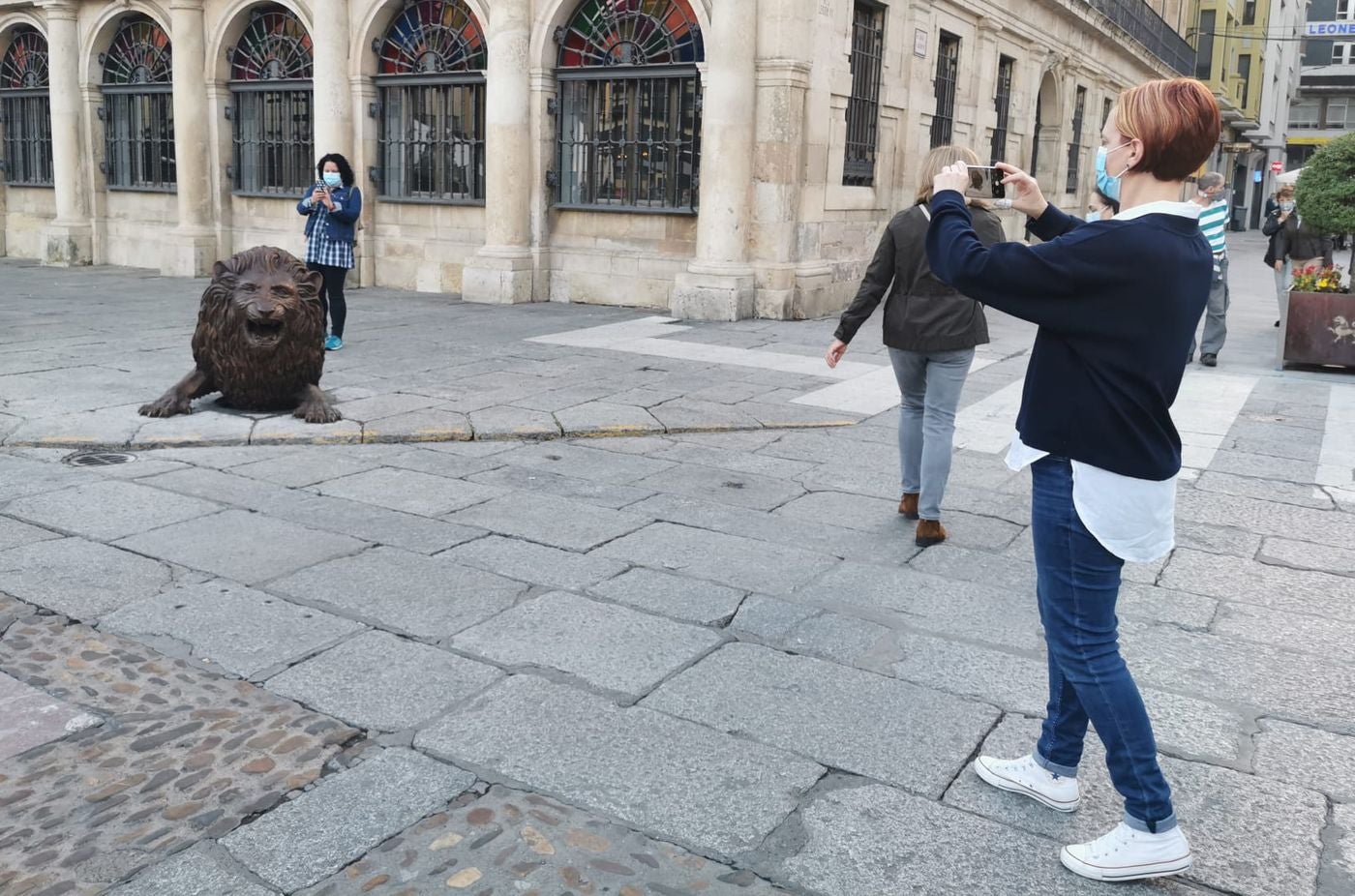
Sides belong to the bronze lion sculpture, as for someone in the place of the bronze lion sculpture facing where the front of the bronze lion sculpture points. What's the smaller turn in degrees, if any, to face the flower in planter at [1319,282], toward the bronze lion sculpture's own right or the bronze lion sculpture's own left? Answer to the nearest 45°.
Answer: approximately 90° to the bronze lion sculpture's own left

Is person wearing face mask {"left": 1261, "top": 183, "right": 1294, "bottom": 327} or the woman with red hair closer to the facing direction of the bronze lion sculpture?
the woman with red hair

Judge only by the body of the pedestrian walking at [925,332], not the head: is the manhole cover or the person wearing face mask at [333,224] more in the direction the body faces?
the person wearing face mask

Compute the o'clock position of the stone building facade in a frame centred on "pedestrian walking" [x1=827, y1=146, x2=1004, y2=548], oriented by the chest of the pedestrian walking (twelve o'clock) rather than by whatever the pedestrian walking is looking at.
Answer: The stone building facade is roughly at 11 o'clock from the pedestrian walking.

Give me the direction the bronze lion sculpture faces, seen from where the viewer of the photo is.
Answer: facing the viewer

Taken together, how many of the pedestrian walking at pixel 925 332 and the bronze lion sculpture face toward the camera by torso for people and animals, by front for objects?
1

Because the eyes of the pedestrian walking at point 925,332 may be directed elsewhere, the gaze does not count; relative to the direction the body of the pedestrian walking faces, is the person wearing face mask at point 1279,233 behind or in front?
in front

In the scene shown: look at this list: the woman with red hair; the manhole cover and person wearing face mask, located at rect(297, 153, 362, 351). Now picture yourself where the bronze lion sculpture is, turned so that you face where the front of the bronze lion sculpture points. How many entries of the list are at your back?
1

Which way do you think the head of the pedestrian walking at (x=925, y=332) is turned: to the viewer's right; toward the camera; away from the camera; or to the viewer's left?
away from the camera

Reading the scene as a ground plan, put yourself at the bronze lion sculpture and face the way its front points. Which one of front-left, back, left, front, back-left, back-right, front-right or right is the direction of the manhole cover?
front-right

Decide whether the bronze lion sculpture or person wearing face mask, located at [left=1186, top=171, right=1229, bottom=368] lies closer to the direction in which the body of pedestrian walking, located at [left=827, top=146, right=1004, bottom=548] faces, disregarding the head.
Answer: the person wearing face mask

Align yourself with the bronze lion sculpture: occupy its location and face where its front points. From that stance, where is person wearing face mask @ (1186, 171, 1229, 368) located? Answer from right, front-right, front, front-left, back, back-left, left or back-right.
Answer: left

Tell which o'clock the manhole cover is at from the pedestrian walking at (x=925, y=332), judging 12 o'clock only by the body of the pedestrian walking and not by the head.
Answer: The manhole cover is roughly at 9 o'clock from the pedestrian walking.

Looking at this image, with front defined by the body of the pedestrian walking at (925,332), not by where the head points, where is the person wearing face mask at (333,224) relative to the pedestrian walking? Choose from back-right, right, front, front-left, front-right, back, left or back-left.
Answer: front-left

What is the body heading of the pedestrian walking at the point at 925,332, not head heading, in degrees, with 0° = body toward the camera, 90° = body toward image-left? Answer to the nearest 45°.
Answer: approximately 180°

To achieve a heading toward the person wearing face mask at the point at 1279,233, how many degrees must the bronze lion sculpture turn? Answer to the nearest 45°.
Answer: approximately 90° to its left
